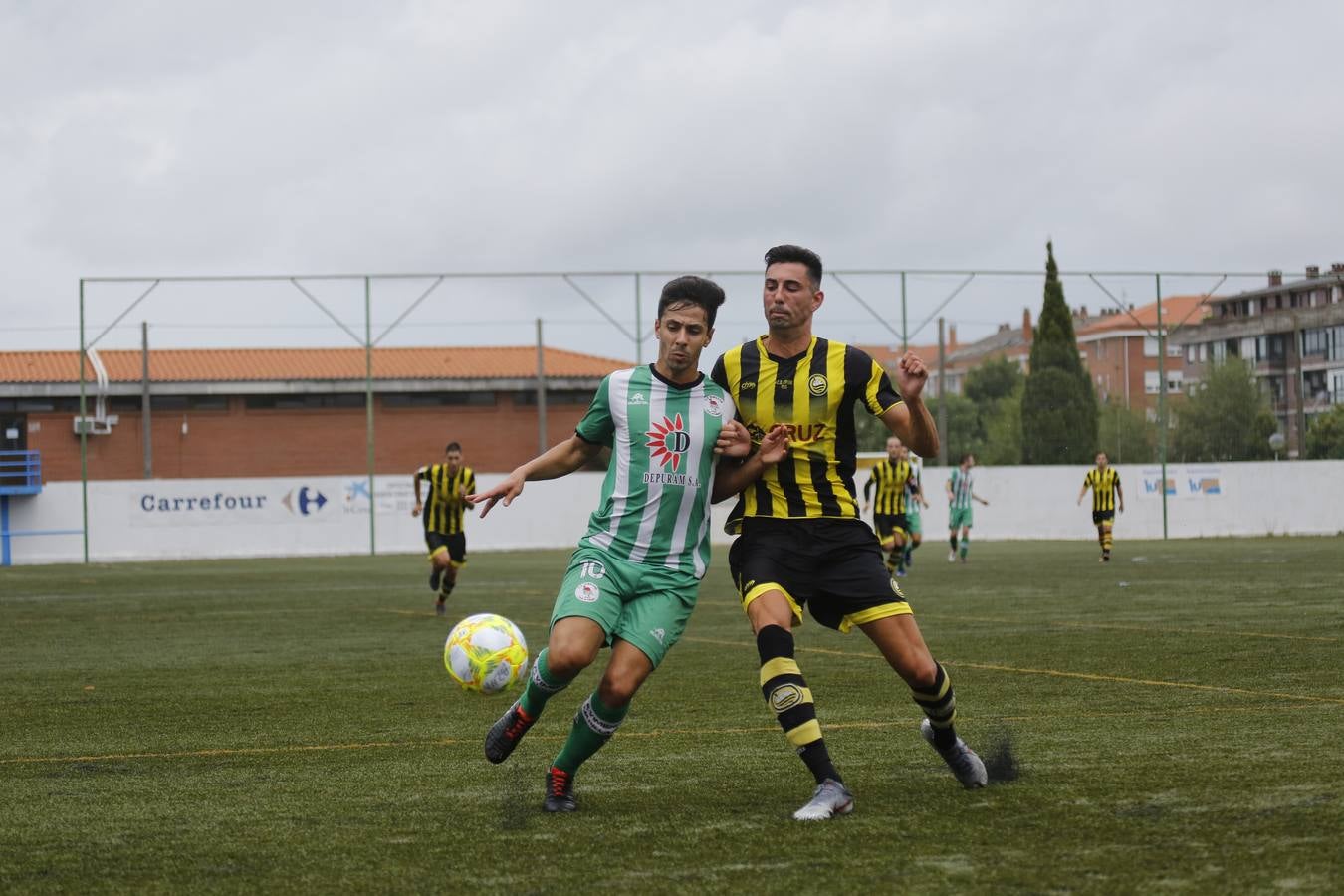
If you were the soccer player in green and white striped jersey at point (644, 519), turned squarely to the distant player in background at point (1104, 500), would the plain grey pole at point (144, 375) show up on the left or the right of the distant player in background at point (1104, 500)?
left

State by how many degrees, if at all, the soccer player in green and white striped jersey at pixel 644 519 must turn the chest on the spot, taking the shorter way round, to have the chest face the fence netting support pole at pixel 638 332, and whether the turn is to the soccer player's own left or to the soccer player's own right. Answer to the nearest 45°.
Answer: approximately 180°

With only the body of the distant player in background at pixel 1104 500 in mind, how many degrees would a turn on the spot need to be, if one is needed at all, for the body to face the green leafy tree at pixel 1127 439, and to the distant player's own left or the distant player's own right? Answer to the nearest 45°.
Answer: approximately 180°

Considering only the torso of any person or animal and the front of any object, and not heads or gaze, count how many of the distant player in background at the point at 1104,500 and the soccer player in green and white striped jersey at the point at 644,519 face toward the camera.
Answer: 2

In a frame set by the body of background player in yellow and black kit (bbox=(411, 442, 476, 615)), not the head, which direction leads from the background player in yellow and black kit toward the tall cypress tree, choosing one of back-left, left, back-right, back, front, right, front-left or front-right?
back-left

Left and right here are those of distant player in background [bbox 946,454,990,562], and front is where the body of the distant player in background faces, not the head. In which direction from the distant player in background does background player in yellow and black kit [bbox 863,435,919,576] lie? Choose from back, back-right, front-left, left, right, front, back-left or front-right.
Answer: front-right

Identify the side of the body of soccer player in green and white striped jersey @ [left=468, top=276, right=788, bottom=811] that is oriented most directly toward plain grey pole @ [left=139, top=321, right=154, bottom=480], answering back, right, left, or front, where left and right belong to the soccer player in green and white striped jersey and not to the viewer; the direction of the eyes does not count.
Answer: back
